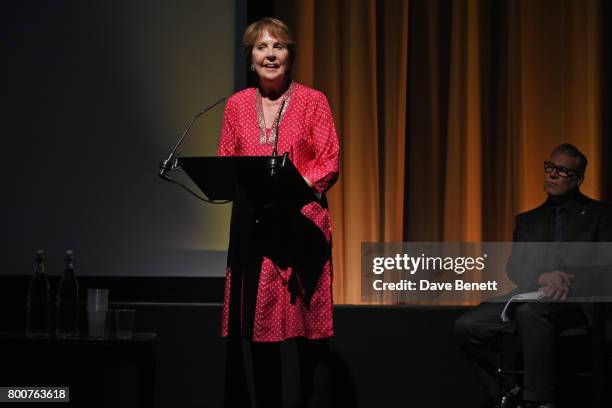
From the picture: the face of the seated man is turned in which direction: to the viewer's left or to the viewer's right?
to the viewer's left

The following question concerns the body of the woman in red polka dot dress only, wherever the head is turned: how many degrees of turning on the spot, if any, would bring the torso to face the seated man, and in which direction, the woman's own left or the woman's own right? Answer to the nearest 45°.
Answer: approximately 135° to the woman's own left

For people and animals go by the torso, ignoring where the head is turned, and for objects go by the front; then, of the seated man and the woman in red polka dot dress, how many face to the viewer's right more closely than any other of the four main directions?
0

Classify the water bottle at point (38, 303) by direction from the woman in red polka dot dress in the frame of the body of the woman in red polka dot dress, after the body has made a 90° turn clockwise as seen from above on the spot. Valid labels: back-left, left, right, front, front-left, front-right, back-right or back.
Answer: front-right

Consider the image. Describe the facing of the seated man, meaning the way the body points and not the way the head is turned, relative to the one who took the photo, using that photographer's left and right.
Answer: facing the viewer and to the left of the viewer

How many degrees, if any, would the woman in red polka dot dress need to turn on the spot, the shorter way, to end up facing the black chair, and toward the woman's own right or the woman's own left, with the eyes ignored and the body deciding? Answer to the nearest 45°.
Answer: approximately 90° to the woman's own left

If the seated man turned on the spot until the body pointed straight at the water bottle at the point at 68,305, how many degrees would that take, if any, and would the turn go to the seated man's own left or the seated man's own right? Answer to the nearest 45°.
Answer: approximately 45° to the seated man's own right

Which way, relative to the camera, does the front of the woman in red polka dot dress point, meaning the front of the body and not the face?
toward the camera
